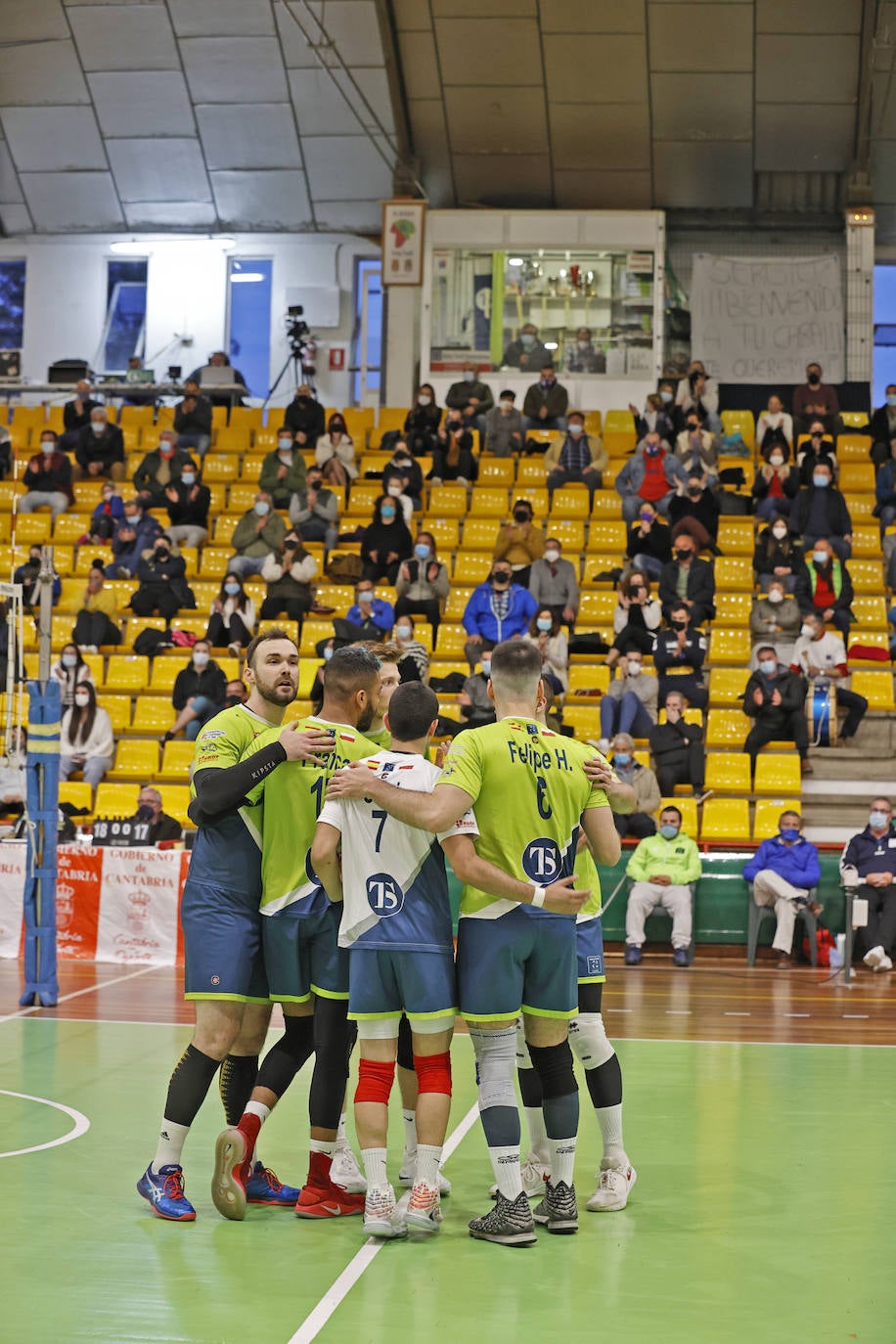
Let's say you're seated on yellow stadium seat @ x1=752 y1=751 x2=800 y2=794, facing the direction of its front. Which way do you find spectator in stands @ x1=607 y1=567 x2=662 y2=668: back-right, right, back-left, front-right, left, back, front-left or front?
back-right

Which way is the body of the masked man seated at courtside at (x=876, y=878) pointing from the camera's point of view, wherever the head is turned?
toward the camera

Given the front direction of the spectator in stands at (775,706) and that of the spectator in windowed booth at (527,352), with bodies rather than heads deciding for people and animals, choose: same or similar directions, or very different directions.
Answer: same or similar directions

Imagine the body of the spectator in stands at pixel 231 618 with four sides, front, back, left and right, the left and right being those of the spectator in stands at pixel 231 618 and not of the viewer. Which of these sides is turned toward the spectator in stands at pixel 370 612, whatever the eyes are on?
left

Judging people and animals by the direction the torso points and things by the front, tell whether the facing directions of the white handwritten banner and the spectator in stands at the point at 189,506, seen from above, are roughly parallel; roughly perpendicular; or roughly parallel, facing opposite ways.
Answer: roughly parallel

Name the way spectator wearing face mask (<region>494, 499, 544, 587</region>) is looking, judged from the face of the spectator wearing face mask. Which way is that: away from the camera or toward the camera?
toward the camera

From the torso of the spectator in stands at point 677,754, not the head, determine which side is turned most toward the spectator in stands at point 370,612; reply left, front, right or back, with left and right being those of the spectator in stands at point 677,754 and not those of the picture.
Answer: right

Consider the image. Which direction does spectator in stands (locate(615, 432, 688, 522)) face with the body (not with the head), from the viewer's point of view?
toward the camera

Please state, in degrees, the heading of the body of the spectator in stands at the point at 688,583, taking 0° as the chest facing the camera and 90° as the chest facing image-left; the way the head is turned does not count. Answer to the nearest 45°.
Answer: approximately 0°

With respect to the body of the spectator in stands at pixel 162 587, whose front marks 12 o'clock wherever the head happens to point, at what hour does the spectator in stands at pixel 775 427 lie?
the spectator in stands at pixel 775 427 is roughly at 9 o'clock from the spectator in stands at pixel 162 587.

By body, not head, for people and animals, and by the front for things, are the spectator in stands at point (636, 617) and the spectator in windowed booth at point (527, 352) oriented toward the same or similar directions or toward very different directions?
same or similar directions

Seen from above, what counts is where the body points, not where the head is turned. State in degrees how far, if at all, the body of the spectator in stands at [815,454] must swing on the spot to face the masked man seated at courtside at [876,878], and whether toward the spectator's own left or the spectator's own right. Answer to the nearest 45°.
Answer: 0° — they already face them

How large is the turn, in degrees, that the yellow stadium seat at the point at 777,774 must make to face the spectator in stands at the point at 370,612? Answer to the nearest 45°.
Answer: approximately 90° to its right

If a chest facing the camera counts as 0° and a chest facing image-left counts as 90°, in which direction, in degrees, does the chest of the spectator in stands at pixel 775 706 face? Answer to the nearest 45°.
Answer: approximately 0°
